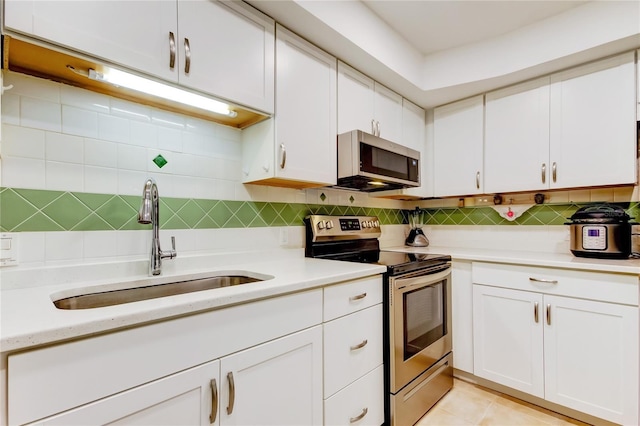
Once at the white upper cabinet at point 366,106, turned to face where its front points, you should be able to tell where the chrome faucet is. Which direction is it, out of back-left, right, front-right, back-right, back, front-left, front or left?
right

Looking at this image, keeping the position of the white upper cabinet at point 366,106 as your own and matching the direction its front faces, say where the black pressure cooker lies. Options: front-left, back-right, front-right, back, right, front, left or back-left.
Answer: front-left

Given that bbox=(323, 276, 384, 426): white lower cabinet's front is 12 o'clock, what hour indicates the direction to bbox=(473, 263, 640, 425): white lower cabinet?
bbox=(473, 263, 640, 425): white lower cabinet is roughly at 10 o'clock from bbox=(323, 276, 384, 426): white lower cabinet.

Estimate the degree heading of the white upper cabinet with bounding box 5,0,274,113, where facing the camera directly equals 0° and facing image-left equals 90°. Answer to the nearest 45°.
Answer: approximately 315°

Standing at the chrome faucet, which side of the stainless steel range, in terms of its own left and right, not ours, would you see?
right

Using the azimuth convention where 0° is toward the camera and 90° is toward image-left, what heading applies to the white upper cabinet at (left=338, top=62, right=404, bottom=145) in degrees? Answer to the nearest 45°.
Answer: approximately 315°

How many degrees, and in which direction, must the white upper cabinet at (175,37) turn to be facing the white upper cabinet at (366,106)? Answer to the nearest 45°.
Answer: approximately 45° to its left

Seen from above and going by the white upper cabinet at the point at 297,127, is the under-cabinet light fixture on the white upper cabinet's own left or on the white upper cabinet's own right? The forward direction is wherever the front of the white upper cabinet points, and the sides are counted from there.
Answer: on the white upper cabinet's own right

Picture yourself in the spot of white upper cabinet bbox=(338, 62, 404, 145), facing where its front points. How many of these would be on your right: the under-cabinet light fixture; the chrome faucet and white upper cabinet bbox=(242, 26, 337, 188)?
3
